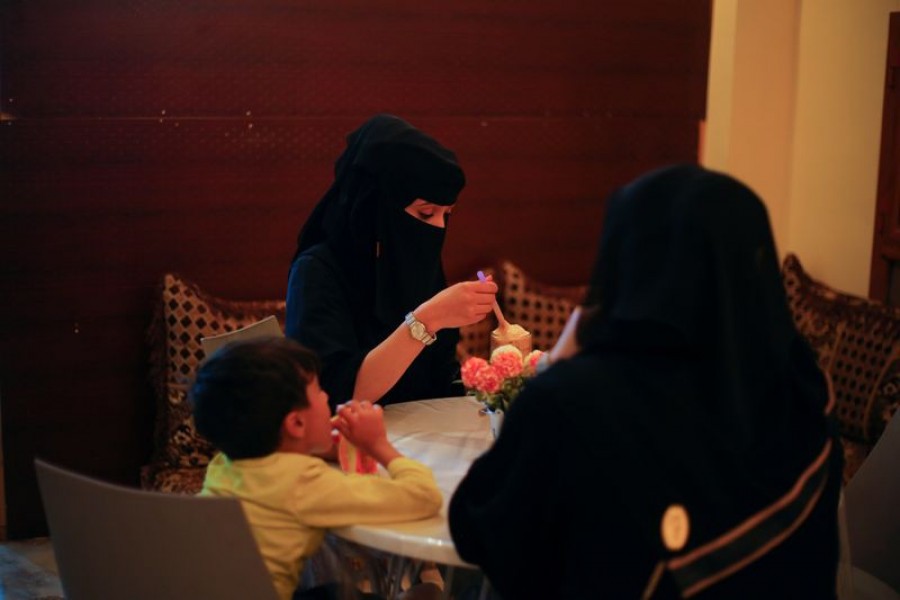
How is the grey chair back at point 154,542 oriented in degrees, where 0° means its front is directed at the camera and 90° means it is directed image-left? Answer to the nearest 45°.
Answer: approximately 225°

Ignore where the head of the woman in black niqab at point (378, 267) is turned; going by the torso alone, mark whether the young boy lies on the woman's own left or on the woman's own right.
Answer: on the woman's own right

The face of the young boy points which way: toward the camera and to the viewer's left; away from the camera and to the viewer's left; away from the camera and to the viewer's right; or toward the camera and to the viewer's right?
away from the camera and to the viewer's right

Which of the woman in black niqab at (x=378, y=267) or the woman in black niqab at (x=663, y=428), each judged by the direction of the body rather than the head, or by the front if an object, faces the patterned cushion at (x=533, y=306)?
the woman in black niqab at (x=663, y=428)

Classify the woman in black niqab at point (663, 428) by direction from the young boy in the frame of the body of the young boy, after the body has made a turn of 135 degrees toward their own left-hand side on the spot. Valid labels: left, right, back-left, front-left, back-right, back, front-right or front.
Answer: back-left

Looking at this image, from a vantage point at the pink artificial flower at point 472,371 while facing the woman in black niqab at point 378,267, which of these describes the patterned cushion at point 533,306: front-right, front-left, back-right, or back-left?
front-right

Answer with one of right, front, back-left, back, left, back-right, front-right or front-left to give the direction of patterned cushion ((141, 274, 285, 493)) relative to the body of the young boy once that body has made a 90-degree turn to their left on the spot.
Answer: front-right

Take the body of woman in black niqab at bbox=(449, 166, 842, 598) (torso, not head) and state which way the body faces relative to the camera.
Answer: away from the camera

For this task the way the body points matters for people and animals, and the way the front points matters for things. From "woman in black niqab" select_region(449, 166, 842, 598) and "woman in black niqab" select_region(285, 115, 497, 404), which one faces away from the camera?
"woman in black niqab" select_region(449, 166, 842, 598)

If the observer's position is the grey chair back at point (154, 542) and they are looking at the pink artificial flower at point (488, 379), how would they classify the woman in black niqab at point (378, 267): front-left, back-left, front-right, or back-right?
front-left

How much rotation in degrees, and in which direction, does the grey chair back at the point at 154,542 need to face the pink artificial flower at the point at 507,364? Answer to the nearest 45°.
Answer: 0° — it already faces it

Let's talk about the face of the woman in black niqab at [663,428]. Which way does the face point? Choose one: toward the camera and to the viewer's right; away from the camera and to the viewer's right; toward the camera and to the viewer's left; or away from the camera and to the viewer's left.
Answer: away from the camera and to the viewer's left

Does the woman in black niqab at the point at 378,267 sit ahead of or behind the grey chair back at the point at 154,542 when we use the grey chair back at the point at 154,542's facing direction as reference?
ahead

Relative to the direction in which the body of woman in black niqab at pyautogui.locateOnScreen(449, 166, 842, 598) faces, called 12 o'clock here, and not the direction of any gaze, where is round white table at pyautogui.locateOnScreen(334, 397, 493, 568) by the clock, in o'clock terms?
The round white table is roughly at 11 o'clock from the woman in black niqab.

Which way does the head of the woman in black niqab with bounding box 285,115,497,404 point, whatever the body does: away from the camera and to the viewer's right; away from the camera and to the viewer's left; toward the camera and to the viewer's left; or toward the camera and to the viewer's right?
toward the camera and to the viewer's right

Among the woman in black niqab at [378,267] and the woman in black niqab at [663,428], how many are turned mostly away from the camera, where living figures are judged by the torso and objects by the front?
1
